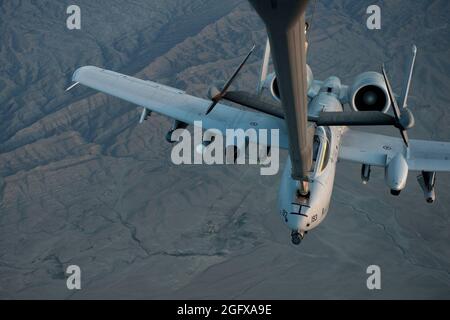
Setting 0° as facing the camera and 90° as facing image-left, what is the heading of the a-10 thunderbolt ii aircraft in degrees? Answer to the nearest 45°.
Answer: approximately 0°
